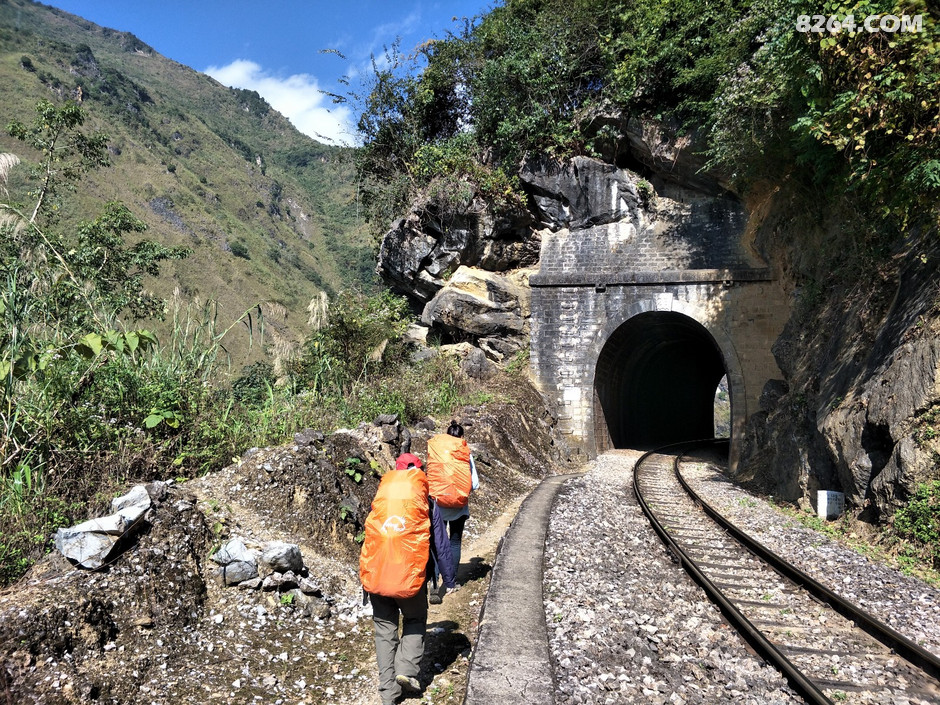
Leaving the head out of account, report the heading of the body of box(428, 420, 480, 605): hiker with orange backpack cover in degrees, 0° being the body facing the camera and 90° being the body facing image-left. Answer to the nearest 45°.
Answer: approximately 180°

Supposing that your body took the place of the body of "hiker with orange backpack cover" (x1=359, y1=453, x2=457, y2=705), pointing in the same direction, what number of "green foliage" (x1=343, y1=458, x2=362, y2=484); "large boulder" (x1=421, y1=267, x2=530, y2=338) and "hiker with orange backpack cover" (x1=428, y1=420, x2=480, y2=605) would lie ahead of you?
3

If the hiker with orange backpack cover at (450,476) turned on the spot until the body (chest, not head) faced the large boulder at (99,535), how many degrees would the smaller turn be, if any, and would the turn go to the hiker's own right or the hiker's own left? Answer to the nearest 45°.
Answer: approximately 135° to the hiker's own left

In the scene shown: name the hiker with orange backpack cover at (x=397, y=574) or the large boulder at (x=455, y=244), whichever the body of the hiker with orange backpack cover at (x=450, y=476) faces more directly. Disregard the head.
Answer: the large boulder

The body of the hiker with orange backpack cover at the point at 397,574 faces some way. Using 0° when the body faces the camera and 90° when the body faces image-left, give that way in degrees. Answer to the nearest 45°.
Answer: approximately 180°

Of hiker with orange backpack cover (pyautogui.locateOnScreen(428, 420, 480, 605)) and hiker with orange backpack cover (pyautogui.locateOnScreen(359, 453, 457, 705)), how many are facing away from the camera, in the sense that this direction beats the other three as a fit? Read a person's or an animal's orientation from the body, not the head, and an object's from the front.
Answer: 2

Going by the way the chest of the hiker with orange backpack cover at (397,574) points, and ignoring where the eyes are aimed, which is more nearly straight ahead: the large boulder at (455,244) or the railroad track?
the large boulder

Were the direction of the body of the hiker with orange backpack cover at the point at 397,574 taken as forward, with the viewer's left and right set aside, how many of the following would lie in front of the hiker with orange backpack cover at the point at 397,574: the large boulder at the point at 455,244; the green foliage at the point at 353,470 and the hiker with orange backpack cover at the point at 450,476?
3

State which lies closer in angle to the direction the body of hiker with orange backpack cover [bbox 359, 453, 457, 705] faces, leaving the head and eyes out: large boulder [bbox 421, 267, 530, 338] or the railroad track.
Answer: the large boulder
